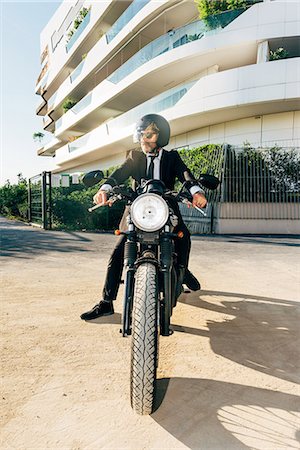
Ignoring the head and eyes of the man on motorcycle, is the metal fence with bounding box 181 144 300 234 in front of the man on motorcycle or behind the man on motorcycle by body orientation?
behind

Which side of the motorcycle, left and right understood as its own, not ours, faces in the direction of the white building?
back

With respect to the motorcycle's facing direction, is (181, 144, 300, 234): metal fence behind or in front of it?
behind

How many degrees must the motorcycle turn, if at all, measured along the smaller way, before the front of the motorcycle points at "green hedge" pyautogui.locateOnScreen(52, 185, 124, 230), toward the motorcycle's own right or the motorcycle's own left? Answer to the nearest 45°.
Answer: approximately 180°

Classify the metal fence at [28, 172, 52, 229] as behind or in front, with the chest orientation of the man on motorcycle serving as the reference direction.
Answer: behind

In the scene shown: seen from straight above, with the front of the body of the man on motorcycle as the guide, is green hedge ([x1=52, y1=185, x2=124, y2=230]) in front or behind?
behind

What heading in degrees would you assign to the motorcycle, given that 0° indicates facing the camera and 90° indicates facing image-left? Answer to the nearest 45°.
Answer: approximately 0°

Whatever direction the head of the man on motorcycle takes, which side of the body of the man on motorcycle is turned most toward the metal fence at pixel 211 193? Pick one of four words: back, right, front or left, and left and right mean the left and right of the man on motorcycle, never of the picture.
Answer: back

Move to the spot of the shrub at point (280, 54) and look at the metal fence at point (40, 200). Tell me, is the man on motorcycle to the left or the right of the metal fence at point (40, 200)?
left
